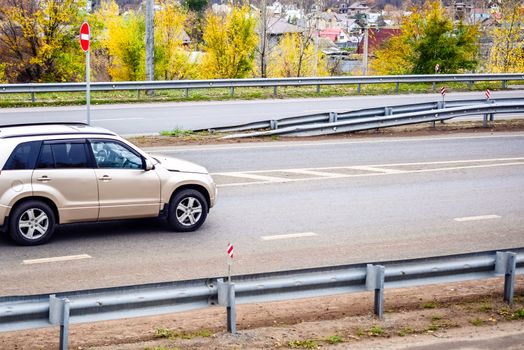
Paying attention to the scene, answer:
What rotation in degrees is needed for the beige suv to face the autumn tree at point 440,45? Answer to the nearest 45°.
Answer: approximately 45° to its left

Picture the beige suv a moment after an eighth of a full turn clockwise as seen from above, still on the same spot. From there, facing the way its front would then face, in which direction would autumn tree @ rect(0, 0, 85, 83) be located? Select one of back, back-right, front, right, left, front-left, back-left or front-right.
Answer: back-left

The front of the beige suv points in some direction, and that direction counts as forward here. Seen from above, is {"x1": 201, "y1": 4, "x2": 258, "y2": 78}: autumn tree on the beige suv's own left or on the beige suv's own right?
on the beige suv's own left

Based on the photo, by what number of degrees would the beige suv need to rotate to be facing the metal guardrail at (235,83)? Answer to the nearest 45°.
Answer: approximately 90° to its left

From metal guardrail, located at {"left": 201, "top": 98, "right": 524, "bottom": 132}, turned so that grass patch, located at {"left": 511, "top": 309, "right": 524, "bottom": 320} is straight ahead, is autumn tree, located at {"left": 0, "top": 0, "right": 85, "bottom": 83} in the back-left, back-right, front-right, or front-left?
back-right

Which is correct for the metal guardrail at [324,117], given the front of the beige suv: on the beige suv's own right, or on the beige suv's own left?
on the beige suv's own left

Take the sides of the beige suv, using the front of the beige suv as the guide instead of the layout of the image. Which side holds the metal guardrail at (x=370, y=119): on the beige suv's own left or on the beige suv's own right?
on the beige suv's own left

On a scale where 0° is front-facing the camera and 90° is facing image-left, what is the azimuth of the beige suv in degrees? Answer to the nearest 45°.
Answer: approximately 270°

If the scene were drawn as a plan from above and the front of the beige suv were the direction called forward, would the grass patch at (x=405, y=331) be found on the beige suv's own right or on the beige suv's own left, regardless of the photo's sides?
on the beige suv's own right

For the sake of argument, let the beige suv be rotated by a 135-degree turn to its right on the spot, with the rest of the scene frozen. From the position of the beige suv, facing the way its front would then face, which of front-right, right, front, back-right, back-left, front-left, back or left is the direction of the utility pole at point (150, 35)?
back-right
